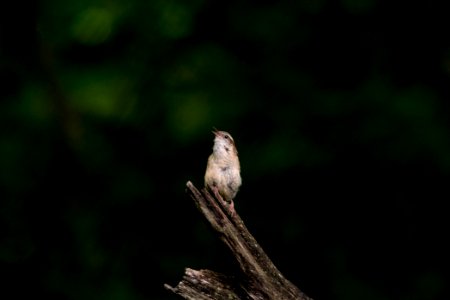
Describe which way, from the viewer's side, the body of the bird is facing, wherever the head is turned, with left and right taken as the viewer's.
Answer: facing the viewer and to the left of the viewer
